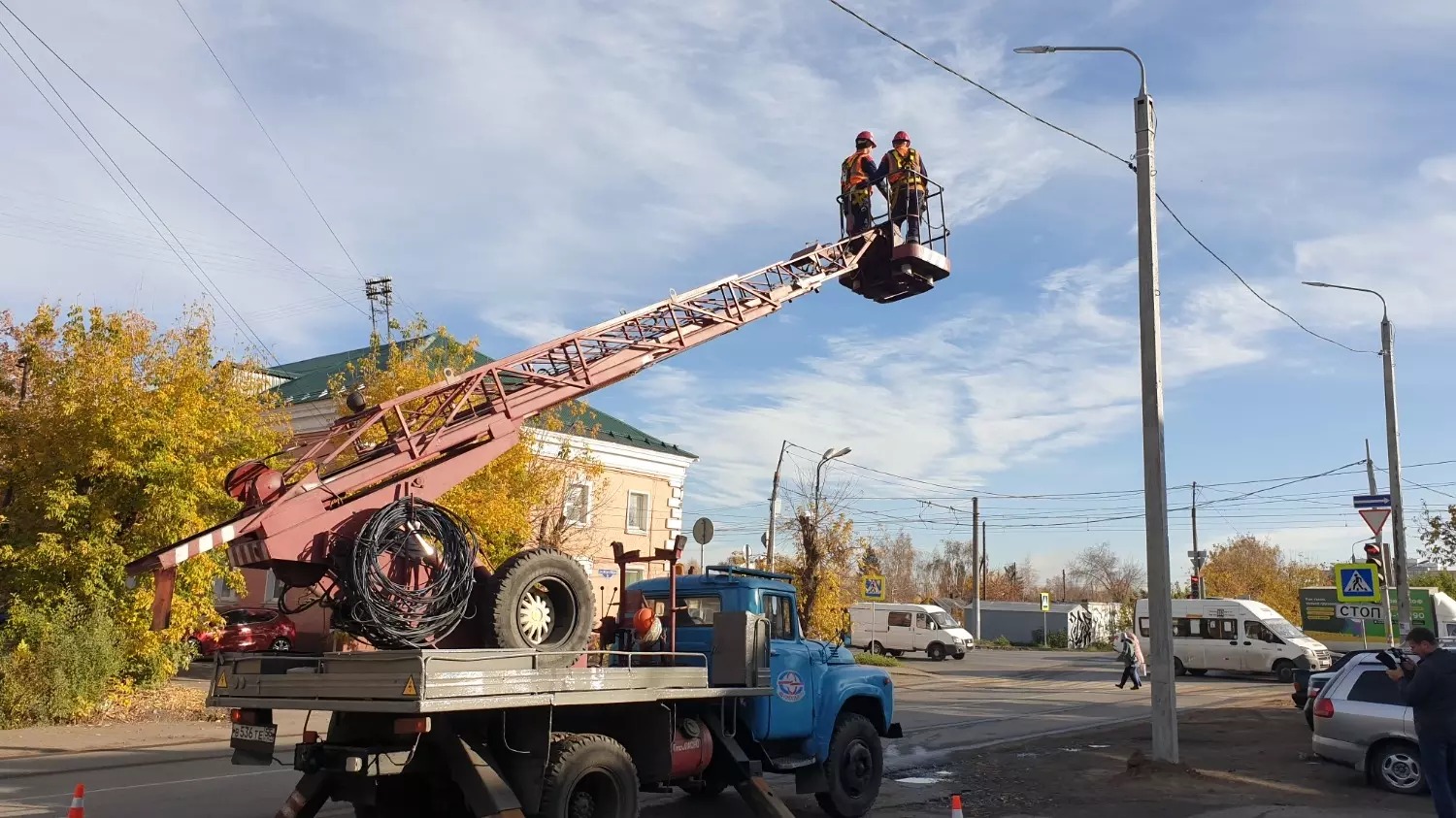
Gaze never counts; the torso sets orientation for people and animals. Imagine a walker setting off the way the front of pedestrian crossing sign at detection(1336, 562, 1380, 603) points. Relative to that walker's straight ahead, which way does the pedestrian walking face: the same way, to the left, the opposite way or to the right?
to the right

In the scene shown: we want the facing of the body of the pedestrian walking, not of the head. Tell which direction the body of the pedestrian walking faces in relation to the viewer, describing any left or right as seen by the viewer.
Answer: facing to the left of the viewer

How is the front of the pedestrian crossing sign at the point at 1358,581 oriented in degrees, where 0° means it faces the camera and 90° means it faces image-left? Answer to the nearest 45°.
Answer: approximately 0°

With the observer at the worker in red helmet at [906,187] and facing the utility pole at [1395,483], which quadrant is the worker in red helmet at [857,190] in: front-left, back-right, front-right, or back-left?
back-left

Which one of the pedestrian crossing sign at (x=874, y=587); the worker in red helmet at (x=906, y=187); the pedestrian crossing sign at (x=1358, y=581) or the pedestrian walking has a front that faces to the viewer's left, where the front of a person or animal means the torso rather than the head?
the pedestrian walking

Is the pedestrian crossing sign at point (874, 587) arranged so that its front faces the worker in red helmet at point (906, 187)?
yes

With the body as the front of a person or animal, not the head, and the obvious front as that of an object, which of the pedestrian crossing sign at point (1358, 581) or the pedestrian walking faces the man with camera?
the pedestrian crossing sign
